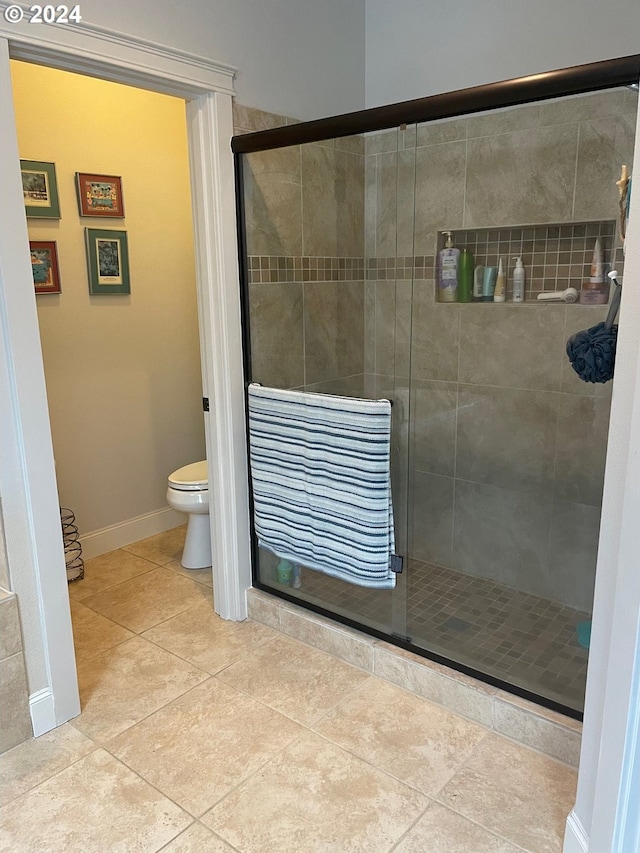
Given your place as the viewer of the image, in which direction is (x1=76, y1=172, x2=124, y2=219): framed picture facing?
facing the viewer and to the right of the viewer

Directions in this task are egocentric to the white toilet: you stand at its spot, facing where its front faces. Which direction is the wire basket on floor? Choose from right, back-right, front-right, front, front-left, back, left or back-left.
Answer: front-right

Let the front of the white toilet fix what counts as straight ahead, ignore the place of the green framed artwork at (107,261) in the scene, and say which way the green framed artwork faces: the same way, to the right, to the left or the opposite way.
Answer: to the left

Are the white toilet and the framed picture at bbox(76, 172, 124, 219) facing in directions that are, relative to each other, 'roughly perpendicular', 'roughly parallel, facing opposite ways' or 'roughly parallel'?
roughly perpendicular

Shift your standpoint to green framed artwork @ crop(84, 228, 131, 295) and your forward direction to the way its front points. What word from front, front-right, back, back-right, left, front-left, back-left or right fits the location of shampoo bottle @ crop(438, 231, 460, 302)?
front

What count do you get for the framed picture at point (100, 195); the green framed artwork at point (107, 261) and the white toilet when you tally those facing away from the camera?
0

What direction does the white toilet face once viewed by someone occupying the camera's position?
facing the viewer and to the left of the viewer
